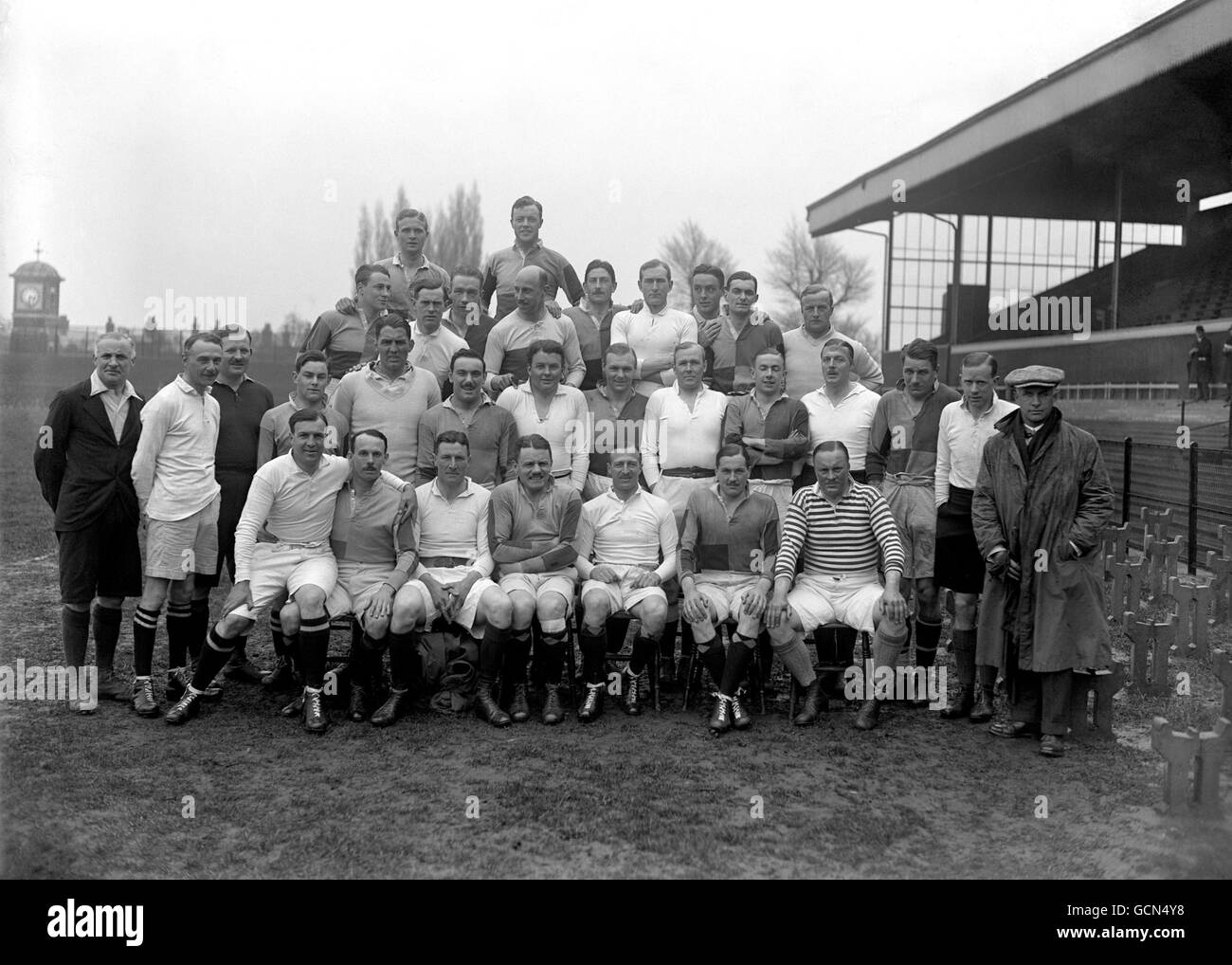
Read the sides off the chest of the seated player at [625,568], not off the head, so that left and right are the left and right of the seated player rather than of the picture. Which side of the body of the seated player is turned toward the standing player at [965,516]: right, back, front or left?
left

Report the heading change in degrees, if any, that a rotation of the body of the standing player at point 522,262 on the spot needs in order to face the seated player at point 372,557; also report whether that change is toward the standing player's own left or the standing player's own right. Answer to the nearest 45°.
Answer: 0° — they already face them

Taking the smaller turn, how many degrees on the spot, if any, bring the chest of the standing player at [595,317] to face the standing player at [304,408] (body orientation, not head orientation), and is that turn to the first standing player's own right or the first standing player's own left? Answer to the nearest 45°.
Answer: approximately 45° to the first standing player's own right

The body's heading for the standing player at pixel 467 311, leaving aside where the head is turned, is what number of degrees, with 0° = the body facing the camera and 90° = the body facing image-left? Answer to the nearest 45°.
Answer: approximately 0°

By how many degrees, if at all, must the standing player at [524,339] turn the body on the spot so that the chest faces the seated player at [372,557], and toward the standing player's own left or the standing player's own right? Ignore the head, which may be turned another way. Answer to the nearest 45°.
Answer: approximately 45° to the standing player's own right

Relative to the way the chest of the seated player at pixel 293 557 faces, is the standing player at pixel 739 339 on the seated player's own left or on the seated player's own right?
on the seated player's own left

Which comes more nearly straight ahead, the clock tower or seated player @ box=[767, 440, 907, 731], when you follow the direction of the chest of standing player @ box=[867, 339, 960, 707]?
the seated player
